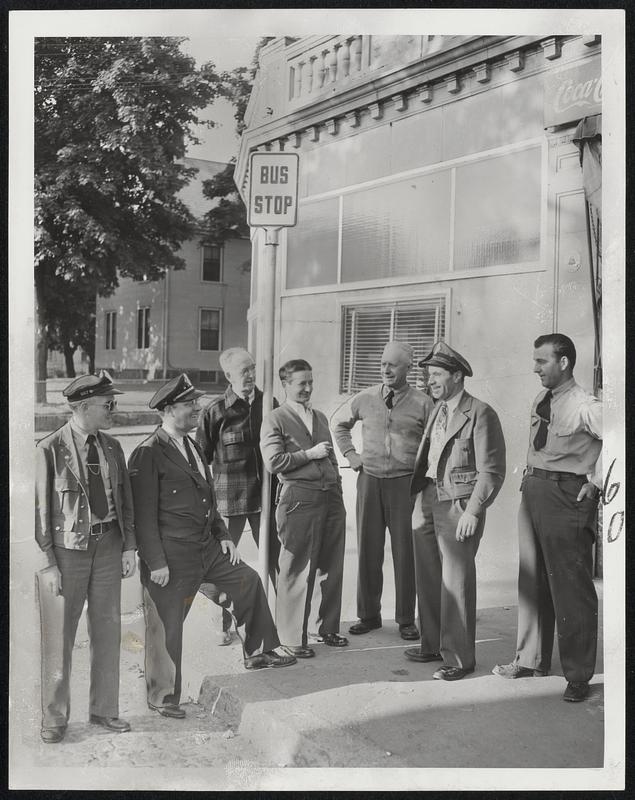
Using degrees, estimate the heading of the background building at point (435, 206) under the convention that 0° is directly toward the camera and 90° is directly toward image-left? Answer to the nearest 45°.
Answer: approximately 45°

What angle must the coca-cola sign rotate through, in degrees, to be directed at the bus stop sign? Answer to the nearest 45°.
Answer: approximately 45° to its right

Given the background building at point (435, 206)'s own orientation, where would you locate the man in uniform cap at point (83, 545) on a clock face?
The man in uniform cap is roughly at 1 o'clock from the background building.

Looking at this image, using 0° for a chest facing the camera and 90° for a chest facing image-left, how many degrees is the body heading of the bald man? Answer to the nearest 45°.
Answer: approximately 0°

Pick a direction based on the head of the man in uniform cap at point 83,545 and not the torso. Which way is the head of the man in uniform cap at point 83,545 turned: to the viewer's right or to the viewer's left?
to the viewer's right

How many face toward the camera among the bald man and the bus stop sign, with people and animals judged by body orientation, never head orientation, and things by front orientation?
2

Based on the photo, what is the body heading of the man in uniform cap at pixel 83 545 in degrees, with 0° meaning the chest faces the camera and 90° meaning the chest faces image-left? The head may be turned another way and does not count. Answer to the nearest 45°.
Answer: approximately 315°

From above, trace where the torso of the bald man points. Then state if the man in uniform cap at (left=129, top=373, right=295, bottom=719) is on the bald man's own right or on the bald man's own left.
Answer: on the bald man's own right
